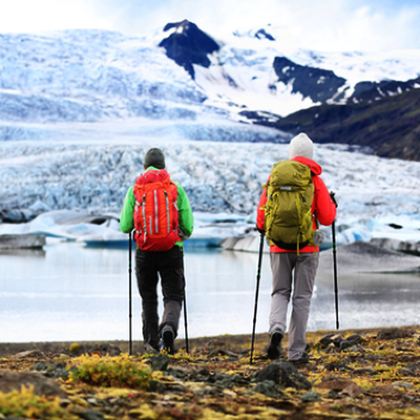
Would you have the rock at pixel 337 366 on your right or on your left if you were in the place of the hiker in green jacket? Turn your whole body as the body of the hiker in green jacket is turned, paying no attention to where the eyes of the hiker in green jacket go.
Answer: on your right

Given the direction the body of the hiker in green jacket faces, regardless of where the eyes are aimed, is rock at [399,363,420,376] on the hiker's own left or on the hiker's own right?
on the hiker's own right

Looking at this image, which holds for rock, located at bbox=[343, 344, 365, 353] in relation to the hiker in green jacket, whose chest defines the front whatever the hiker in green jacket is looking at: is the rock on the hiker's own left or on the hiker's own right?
on the hiker's own right

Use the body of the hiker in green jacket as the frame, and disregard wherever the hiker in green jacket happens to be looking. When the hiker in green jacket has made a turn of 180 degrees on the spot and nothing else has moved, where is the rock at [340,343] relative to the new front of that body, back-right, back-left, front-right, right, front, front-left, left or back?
back-left

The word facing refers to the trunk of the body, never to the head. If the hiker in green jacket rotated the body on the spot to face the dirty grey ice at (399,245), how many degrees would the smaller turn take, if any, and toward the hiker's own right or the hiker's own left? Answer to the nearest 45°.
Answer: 0° — they already face it

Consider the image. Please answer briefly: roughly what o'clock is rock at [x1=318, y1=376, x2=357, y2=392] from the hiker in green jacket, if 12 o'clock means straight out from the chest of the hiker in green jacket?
The rock is roughly at 5 o'clock from the hiker in green jacket.

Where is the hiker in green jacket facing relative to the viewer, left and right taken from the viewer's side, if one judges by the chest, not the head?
facing away from the viewer

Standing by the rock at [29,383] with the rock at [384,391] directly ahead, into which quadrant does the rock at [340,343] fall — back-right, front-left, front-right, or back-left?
front-left

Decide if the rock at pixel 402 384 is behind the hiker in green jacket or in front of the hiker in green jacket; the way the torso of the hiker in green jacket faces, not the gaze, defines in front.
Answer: behind

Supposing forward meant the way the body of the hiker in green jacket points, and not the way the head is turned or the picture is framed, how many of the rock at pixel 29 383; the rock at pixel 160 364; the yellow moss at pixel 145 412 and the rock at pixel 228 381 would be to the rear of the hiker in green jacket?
4

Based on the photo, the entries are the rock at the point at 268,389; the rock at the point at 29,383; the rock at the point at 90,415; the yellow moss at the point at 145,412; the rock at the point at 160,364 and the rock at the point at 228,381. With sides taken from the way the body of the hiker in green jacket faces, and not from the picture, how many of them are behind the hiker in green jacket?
6

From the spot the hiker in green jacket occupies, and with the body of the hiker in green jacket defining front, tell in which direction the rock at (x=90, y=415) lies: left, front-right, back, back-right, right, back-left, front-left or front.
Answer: back

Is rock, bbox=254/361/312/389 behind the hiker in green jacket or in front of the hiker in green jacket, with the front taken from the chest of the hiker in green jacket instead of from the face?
behind

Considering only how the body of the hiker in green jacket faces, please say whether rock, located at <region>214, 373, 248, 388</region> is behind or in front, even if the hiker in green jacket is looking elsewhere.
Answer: behind
